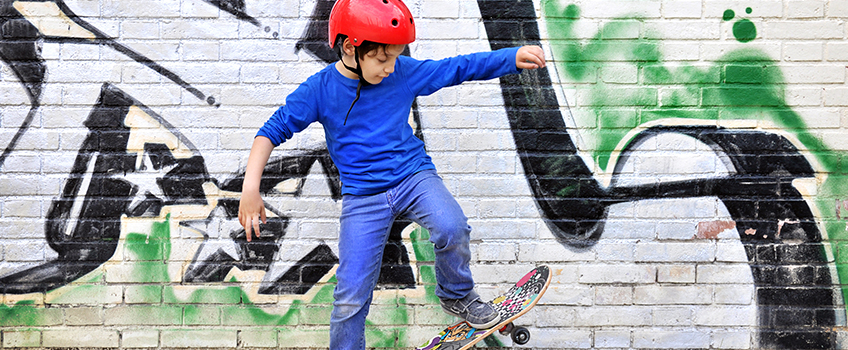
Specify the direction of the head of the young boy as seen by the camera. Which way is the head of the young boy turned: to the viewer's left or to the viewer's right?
to the viewer's right

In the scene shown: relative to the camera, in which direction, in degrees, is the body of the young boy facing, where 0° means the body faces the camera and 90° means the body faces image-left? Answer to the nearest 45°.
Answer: approximately 315°
